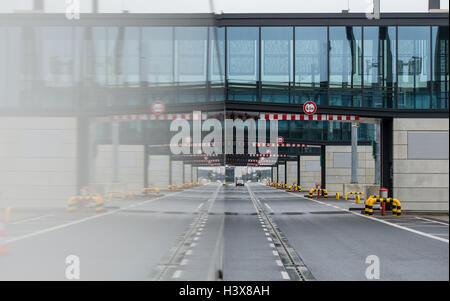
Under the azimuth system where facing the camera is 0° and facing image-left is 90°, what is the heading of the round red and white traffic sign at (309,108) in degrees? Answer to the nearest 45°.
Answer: approximately 0°

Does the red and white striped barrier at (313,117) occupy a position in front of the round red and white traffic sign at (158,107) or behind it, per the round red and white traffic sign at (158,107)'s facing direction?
behind

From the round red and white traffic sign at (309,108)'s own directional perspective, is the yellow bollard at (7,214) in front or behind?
in front

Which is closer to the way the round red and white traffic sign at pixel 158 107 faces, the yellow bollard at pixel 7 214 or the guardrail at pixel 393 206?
the yellow bollard

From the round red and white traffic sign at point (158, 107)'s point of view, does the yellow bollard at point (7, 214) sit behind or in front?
in front

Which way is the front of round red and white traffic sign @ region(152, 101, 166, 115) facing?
toward the camera
